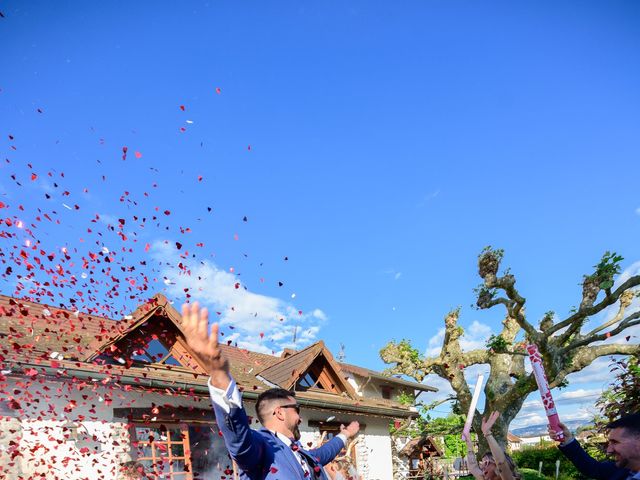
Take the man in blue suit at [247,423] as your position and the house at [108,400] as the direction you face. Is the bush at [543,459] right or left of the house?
right

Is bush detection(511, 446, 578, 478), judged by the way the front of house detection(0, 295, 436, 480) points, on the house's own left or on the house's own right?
on the house's own left

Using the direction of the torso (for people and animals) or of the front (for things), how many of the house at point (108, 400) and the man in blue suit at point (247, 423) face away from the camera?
0

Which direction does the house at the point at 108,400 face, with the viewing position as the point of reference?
facing the viewer and to the right of the viewer

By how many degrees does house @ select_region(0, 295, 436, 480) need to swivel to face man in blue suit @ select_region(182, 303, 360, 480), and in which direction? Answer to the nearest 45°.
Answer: approximately 45° to its right

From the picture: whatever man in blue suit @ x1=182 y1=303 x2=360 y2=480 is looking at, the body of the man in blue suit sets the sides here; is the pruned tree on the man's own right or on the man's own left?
on the man's own left

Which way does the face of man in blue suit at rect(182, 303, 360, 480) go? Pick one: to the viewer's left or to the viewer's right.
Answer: to the viewer's right

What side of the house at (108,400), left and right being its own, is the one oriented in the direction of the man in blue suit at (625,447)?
front

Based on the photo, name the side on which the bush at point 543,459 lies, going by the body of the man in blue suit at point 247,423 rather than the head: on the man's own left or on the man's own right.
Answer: on the man's own left

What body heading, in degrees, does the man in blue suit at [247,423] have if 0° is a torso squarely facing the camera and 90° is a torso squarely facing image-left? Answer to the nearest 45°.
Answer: approximately 315°
